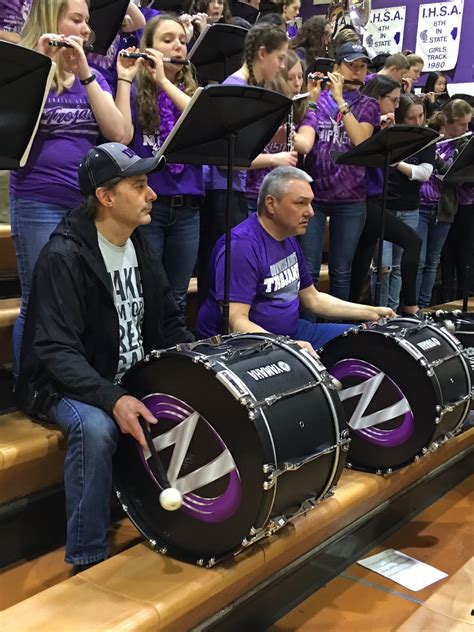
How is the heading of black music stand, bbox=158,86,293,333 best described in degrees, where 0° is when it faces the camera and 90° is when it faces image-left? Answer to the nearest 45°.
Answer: approximately 135°

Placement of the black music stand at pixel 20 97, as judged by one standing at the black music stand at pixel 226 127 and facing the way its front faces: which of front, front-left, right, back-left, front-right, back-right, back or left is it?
left

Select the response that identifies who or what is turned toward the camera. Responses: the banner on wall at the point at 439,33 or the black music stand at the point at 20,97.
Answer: the banner on wall

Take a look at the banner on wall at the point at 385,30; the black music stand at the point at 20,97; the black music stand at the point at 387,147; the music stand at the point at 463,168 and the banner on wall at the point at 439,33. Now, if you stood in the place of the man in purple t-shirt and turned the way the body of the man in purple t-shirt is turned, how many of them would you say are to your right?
1

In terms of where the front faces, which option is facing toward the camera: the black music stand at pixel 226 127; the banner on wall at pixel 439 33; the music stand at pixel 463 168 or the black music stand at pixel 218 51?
the banner on wall

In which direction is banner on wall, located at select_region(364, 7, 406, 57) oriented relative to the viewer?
toward the camera

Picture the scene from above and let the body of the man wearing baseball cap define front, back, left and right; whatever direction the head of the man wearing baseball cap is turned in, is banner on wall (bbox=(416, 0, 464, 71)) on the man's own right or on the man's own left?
on the man's own left

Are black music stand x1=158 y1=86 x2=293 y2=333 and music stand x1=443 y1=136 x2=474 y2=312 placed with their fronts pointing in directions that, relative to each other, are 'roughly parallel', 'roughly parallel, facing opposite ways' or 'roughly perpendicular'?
roughly parallel

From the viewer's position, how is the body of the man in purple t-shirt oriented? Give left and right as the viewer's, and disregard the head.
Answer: facing the viewer and to the right of the viewer

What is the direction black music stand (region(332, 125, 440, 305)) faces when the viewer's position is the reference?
facing away from the viewer and to the left of the viewer

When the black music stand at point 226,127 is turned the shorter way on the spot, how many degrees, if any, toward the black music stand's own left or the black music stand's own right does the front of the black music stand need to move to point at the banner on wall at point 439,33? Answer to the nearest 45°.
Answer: approximately 45° to the black music stand's own right

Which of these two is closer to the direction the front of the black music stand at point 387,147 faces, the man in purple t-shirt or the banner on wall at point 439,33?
the banner on wall

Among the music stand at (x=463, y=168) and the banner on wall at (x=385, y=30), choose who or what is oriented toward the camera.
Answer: the banner on wall

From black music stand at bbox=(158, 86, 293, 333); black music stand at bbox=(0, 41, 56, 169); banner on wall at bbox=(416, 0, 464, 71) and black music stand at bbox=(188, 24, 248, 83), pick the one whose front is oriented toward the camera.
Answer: the banner on wall

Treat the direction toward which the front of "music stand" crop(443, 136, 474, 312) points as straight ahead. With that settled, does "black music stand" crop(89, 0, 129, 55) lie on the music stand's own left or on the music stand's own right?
on the music stand's own left

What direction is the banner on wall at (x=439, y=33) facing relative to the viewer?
toward the camera

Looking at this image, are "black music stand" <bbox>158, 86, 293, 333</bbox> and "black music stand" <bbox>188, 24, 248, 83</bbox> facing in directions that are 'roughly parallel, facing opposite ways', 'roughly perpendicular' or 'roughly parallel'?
roughly parallel

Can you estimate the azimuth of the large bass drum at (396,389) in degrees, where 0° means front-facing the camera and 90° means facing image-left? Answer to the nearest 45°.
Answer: approximately 45°
